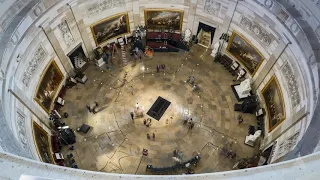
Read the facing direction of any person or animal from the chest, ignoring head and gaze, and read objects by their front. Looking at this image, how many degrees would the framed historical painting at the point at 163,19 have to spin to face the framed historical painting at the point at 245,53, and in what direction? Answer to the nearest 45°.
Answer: approximately 90° to its left

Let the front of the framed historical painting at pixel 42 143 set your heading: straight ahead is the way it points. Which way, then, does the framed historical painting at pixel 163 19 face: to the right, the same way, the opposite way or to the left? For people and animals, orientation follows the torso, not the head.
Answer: to the right

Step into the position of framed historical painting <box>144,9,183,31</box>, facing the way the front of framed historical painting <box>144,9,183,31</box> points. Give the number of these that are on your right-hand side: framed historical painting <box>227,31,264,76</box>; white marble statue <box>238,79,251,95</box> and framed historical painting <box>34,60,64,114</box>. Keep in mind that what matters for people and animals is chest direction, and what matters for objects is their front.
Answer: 1

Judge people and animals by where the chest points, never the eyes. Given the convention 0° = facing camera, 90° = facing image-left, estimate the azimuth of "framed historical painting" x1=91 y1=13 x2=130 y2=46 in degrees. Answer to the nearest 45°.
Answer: approximately 315°

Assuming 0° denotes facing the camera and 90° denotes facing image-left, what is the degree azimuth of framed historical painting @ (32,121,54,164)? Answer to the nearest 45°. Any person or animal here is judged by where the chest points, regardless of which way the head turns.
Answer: approximately 270°

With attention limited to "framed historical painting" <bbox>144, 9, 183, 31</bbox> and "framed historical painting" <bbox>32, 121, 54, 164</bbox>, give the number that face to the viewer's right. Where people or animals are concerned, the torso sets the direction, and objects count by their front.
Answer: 1
